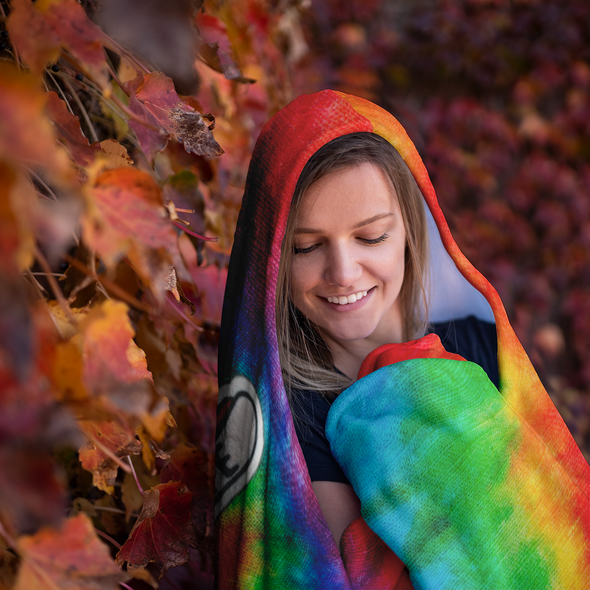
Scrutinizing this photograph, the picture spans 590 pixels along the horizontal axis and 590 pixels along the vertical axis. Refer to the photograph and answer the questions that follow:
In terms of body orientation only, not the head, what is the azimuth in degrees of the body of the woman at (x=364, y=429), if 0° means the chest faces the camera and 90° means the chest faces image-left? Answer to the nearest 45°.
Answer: approximately 0°
